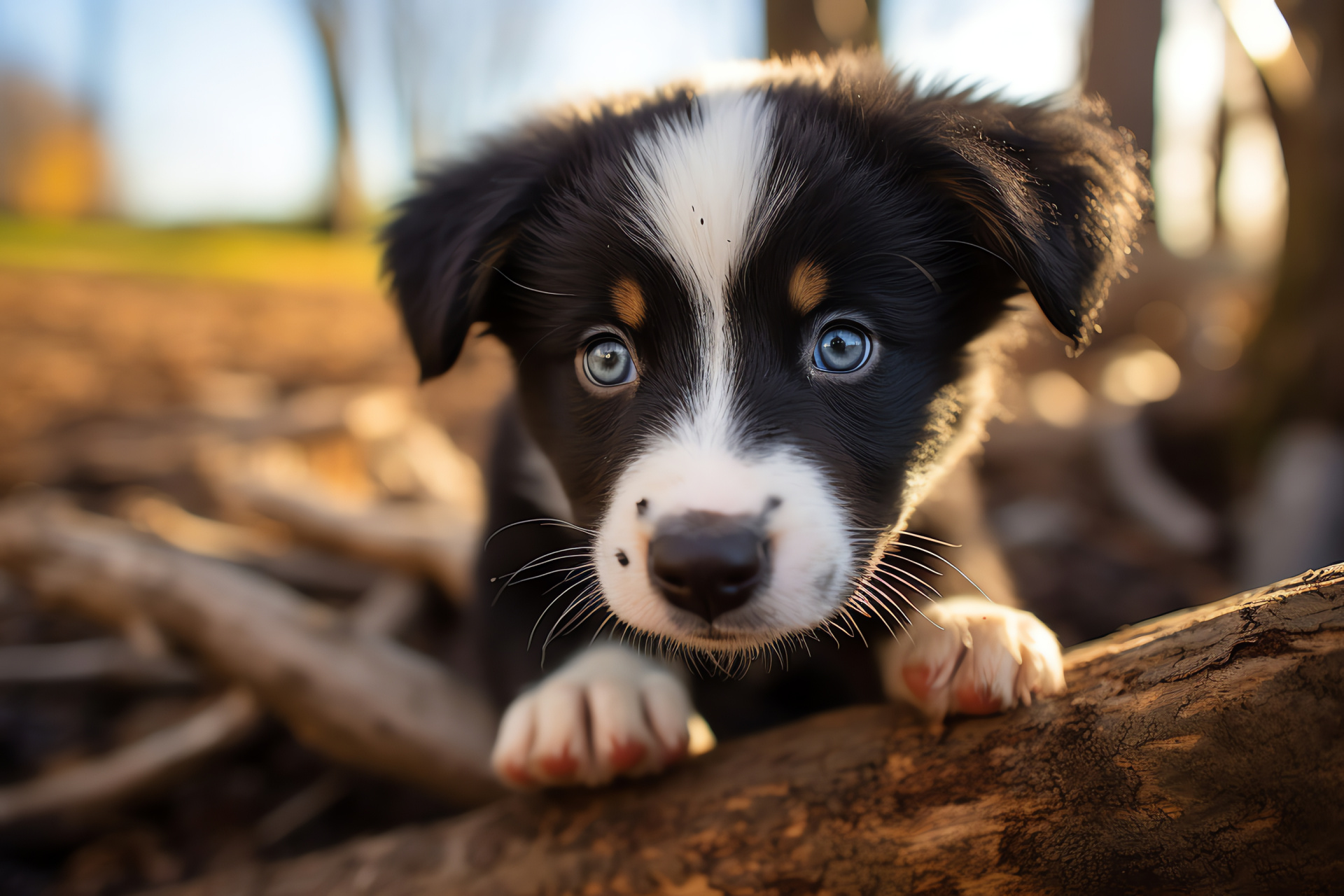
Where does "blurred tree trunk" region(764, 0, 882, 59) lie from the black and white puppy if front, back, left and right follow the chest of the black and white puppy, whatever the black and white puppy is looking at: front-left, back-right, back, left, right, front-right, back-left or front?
back

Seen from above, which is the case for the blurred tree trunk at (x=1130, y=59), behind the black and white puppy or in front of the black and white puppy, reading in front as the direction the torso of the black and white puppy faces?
behind

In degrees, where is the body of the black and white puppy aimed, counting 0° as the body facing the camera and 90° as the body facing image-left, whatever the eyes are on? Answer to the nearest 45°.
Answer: approximately 0°

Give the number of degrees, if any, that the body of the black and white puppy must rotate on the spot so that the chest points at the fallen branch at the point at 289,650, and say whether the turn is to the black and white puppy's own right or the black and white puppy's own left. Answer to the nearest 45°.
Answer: approximately 135° to the black and white puppy's own right

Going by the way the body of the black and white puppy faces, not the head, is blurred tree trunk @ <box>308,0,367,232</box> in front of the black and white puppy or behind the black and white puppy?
behind
